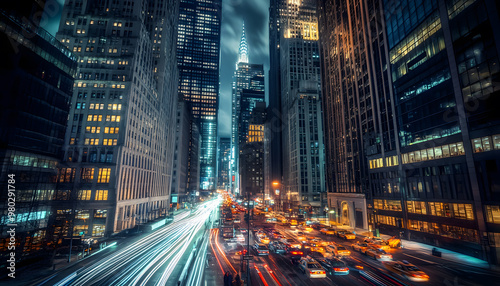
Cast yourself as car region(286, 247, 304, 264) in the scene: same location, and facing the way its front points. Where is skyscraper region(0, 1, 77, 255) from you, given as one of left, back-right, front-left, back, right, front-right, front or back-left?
front-left

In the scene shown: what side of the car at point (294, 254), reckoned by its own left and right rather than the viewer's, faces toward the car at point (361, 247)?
right

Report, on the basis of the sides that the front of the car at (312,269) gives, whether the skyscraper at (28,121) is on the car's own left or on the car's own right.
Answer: on the car's own left

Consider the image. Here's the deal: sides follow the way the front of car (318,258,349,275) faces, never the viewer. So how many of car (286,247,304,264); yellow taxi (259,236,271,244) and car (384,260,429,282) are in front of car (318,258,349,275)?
2

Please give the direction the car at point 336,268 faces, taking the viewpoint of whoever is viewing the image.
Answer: facing away from the viewer and to the left of the viewer

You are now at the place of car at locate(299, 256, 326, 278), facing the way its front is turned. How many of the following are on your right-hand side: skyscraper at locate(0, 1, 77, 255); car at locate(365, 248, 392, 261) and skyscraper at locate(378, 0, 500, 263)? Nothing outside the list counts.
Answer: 2

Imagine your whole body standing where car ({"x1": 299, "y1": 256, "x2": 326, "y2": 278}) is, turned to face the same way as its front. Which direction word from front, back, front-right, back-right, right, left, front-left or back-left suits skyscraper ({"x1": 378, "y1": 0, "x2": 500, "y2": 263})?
right

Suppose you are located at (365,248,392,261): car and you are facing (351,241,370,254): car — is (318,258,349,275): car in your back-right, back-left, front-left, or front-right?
back-left

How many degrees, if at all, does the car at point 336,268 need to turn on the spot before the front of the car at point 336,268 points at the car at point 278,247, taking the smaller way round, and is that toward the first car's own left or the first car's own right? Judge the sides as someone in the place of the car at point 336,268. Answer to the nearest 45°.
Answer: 0° — it already faces it

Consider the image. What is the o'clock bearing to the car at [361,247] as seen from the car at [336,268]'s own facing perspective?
the car at [361,247] is roughly at 2 o'clock from the car at [336,268].

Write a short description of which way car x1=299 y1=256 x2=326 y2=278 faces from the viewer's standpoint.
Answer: facing away from the viewer and to the left of the viewer

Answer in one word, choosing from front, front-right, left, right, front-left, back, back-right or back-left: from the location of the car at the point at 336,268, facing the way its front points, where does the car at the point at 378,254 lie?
right

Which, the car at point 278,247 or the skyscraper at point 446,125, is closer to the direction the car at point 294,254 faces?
the car

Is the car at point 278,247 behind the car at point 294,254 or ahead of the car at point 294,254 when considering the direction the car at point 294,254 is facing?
ahead

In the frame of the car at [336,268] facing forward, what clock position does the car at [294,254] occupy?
the car at [294,254] is roughly at 12 o'clock from the car at [336,268].

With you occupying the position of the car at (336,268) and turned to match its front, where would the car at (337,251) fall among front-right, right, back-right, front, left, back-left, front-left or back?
front-right

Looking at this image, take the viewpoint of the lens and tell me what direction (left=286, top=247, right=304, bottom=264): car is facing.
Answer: facing away from the viewer and to the left of the viewer
